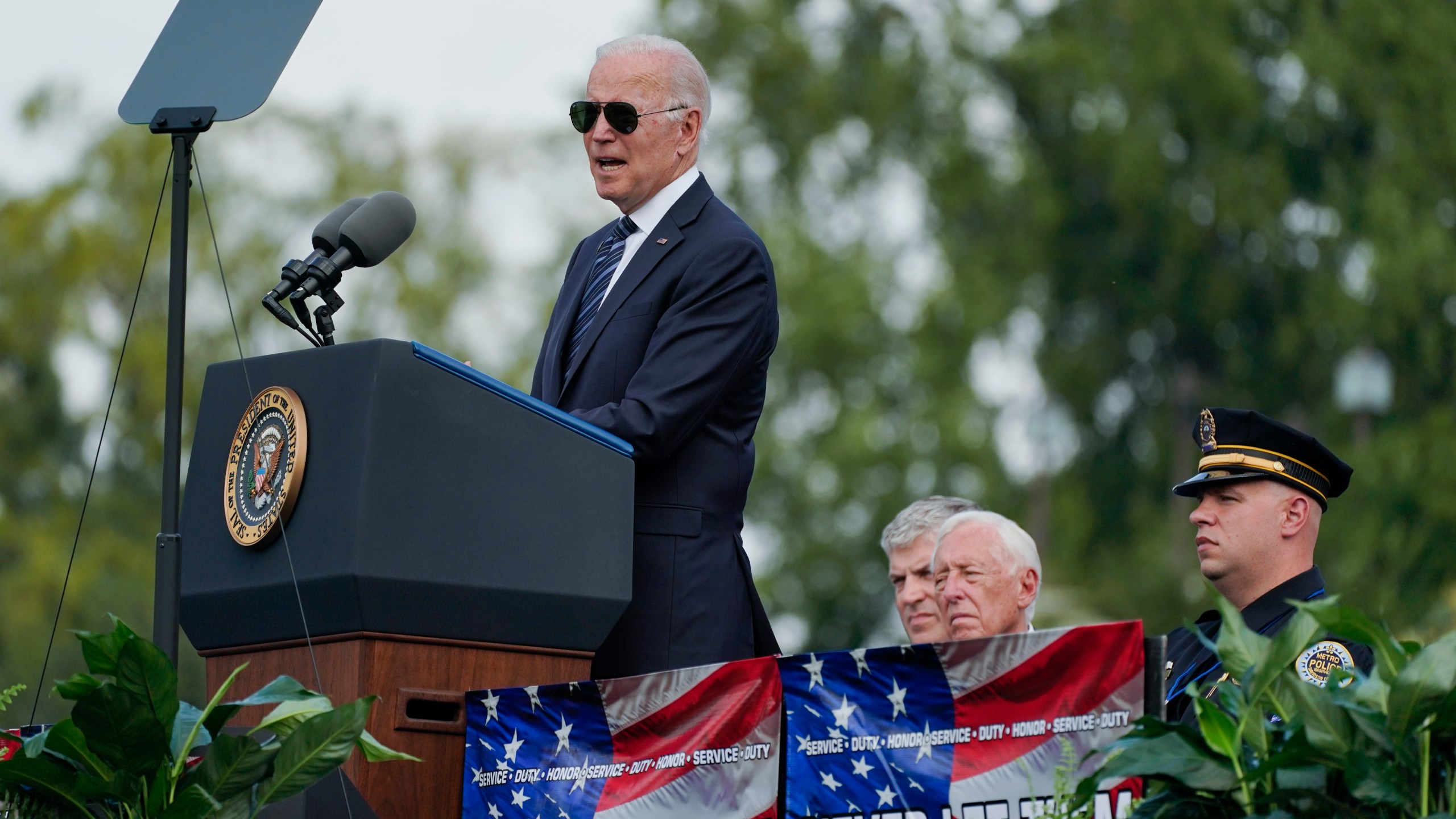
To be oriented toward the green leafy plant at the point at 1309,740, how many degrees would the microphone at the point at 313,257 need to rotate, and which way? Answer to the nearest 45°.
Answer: approximately 45° to its right

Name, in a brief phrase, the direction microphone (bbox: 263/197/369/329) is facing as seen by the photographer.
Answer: facing to the right of the viewer

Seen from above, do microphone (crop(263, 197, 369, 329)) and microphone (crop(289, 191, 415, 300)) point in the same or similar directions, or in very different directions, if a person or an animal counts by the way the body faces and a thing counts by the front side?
same or similar directions

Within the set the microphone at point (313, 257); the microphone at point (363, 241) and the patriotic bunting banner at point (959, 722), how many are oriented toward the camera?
1

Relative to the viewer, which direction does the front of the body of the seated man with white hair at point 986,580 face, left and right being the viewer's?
facing the viewer and to the left of the viewer

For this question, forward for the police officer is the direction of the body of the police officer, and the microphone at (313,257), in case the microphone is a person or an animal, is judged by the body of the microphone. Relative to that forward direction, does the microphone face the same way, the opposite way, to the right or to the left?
the opposite way

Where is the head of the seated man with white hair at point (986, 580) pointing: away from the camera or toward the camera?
toward the camera

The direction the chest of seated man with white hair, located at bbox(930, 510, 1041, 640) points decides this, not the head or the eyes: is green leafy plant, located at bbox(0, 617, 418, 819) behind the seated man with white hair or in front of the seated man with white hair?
in front

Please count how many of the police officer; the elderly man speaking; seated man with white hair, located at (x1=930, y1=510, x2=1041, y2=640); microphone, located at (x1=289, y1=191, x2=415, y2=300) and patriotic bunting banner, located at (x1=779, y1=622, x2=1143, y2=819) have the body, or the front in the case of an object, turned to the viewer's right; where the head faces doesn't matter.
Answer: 1

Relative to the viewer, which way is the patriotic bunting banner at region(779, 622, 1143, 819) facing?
toward the camera

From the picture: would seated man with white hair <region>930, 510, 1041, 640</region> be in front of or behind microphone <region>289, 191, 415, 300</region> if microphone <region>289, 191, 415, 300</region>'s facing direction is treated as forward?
in front

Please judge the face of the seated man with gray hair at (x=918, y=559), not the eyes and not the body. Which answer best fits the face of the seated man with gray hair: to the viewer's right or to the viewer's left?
to the viewer's left

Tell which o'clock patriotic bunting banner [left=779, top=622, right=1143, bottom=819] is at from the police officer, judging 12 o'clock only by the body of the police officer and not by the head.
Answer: The patriotic bunting banner is roughly at 11 o'clock from the police officer.

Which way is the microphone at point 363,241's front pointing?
to the viewer's right
